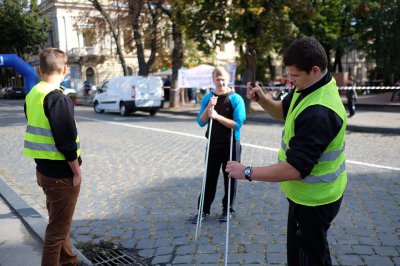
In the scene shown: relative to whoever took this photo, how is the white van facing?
facing away from the viewer and to the left of the viewer

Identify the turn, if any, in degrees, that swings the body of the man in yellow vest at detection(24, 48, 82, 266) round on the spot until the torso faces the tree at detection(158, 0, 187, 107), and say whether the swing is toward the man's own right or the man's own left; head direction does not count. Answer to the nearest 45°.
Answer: approximately 45° to the man's own left

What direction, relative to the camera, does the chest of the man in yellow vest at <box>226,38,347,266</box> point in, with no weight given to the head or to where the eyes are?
to the viewer's left

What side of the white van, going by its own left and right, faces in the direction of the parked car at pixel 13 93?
front

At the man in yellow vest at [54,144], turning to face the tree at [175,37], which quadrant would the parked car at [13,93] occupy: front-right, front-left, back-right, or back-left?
front-left

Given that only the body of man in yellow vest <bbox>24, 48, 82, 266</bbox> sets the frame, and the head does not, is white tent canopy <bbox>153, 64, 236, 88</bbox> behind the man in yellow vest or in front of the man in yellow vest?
in front

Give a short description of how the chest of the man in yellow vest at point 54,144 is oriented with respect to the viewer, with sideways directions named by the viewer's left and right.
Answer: facing away from the viewer and to the right of the viewer

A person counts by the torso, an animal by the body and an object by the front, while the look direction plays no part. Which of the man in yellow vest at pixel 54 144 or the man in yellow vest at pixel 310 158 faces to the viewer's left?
the man in yellow vest at pixel 310 158
